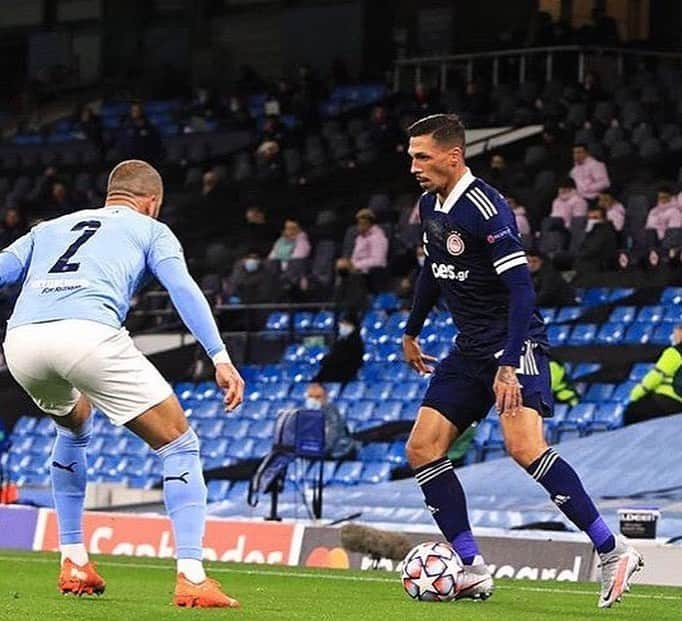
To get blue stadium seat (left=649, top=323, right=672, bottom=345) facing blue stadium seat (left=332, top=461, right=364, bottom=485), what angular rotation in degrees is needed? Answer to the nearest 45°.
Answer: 0° — it already faces it

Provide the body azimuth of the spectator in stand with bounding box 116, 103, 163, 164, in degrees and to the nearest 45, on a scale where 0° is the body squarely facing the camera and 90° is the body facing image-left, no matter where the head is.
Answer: approximately 0°

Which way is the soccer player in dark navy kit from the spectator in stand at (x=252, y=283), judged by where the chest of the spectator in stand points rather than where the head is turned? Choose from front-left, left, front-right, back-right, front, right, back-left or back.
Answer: front

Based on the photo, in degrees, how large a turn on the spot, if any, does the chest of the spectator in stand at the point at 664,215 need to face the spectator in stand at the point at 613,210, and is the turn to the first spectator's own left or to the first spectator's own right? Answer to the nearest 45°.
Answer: approximately 90° to the first spectator's own right

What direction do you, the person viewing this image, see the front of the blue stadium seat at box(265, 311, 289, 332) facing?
facing the viewer and to the left of the viewer

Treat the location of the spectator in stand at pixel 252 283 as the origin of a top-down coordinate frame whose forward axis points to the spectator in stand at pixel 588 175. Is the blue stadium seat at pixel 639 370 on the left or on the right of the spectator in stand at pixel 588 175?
right

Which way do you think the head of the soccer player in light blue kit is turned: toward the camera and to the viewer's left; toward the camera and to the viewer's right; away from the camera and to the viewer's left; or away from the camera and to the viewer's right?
away from the camera and to the viewer's right

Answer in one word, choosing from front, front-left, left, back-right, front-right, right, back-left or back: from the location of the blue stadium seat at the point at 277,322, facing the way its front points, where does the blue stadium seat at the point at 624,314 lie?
left
